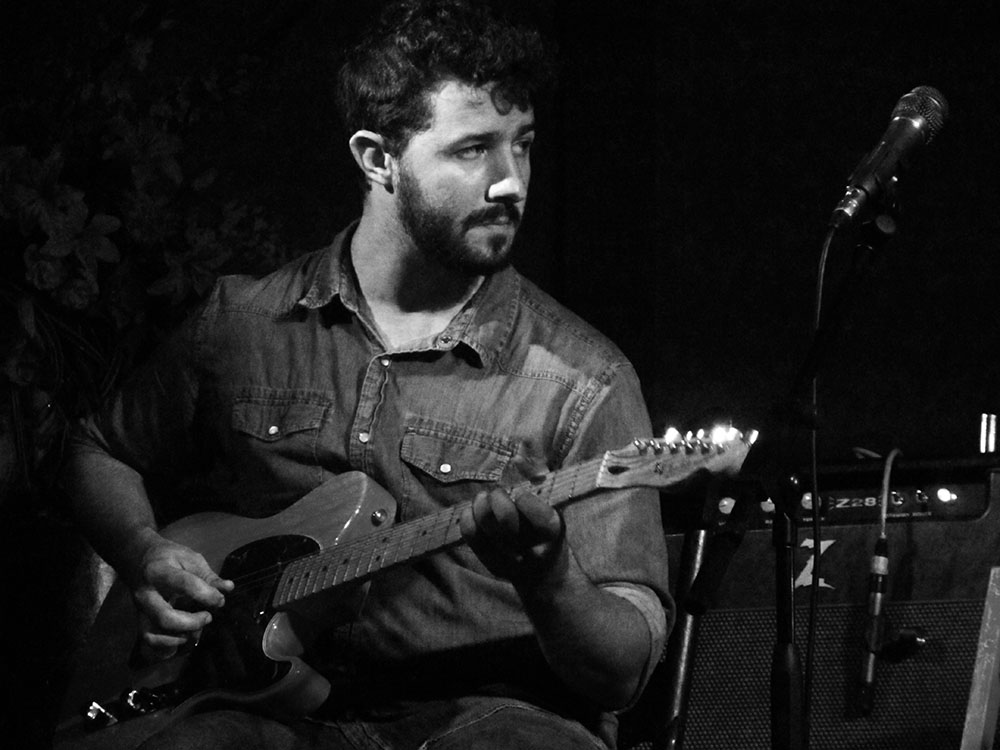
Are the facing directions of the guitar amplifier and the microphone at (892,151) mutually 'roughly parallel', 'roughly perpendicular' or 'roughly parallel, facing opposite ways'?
roughly perpendicular

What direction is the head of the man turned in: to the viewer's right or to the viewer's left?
to the viewer's right

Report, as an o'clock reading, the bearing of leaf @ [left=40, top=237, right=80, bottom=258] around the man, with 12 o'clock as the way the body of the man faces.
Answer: The leaf is roughly at 4 o'clock from the man.

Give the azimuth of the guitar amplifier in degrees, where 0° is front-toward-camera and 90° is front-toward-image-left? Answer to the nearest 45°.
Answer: approximately 0°

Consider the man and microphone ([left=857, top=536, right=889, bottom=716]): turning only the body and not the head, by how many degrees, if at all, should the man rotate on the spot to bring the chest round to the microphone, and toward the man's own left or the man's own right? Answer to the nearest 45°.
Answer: approximately 90° to the man's own left

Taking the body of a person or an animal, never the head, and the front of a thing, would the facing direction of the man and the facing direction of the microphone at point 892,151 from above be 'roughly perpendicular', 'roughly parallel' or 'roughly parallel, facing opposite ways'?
roughly perpendicular

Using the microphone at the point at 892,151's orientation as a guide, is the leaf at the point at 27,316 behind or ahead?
behind

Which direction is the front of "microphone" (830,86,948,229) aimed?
to the viewer's right

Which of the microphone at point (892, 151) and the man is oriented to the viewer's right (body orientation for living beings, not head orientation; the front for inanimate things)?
the microphone

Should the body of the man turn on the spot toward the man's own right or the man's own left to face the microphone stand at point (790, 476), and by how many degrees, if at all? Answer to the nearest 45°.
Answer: approximately 45° to the man's own left

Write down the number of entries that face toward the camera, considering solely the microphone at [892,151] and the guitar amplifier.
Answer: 1
